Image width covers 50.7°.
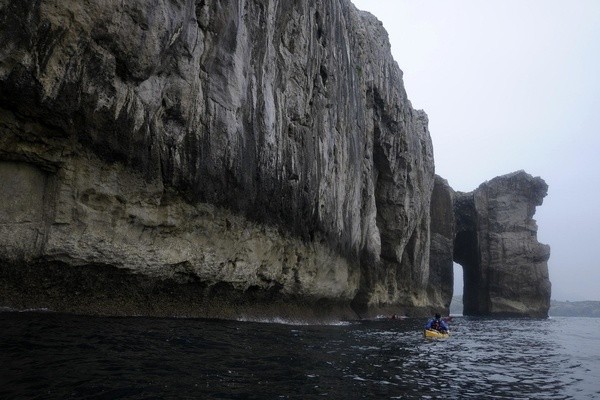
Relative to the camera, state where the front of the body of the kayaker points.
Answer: away from the camera
